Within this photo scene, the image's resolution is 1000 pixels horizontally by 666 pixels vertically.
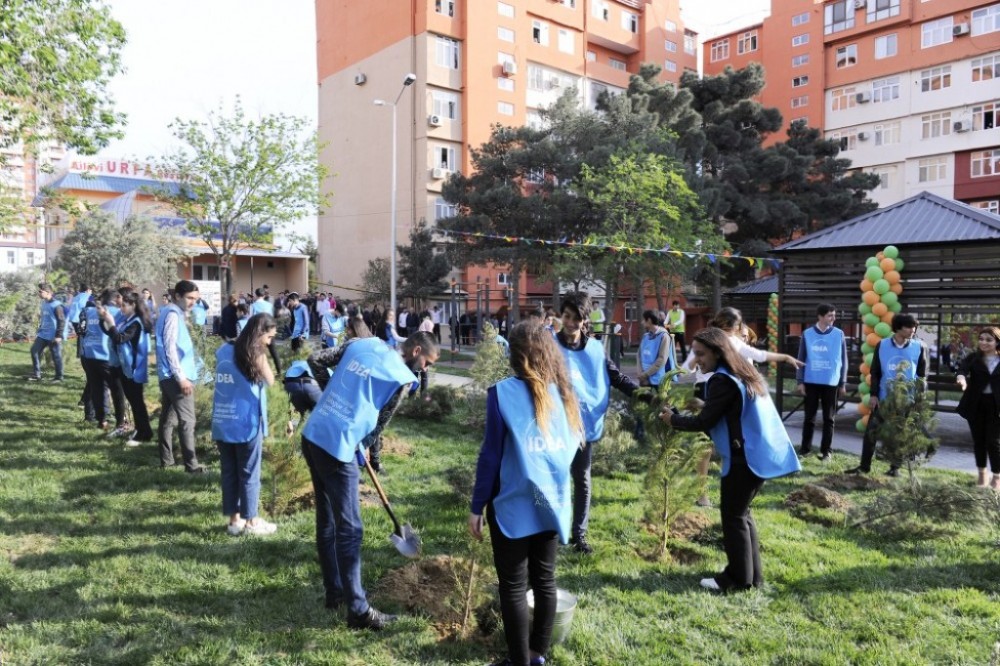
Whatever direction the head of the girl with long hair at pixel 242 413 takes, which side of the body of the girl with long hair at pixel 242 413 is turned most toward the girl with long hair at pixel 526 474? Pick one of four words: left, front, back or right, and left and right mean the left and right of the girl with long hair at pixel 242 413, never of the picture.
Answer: right

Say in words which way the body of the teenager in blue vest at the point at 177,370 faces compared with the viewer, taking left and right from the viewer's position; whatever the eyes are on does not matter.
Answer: facing to the right of the viewer

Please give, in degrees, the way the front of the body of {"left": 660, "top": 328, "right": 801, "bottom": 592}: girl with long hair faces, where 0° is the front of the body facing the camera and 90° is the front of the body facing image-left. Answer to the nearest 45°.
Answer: approximately 90°

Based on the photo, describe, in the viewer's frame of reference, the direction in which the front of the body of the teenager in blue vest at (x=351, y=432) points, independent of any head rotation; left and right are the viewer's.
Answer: facing away from the viewer and to the right of the viewer

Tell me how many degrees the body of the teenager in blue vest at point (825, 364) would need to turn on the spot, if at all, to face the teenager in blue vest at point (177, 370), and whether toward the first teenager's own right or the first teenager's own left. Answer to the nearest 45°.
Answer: approximately 45° to the first teenager's own right

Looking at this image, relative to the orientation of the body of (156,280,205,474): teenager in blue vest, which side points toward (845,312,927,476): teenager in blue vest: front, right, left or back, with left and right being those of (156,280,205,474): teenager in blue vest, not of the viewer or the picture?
front

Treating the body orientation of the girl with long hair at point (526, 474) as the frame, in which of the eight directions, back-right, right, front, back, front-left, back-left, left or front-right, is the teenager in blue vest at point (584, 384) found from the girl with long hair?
front-right

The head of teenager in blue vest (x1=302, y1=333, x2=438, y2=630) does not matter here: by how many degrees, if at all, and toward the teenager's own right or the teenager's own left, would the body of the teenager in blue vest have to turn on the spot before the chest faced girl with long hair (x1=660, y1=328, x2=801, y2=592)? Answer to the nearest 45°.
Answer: approximately 45° to the teenager's own right

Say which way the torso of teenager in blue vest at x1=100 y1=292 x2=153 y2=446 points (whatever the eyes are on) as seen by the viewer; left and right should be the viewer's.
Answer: facing to the left of the viewer

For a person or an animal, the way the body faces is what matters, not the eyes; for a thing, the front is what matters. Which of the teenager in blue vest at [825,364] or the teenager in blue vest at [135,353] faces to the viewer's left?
the teenager in blue vest at [135,353]

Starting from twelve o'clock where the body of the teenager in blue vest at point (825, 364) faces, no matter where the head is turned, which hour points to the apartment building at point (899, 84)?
The apartment building is roughly at 6 o'clock from the teenager in blue vest.

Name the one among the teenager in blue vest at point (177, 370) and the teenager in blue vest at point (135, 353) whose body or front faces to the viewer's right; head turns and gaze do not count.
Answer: the teenager in blue vest at point (177, 370)

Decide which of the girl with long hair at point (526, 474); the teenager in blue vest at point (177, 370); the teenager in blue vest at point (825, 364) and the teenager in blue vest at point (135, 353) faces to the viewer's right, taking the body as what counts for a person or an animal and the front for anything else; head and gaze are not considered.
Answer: the teenager in blue vest at point (177, 370)

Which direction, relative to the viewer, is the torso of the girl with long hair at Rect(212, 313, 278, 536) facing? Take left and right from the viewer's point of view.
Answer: facing away from the viewer and to the right of the viewer

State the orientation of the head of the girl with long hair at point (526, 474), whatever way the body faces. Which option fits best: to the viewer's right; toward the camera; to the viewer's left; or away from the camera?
away from the camera

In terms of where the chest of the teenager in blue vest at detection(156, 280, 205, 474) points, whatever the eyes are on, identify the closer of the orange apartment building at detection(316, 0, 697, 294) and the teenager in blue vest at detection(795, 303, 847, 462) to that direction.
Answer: the teenager in blue vest

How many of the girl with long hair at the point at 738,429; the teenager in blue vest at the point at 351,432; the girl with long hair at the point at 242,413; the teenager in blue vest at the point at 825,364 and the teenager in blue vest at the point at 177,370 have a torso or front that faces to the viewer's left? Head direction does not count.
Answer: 1

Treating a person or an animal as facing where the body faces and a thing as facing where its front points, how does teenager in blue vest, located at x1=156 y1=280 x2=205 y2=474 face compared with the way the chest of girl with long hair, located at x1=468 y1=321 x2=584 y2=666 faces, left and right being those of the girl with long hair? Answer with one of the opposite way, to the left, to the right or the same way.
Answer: to the right

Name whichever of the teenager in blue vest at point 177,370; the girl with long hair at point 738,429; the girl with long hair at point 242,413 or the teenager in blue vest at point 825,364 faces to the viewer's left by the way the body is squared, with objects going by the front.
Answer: the girl with long hair at point 738,429

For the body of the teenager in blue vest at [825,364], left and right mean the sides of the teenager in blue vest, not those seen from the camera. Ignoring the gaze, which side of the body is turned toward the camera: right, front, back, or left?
front

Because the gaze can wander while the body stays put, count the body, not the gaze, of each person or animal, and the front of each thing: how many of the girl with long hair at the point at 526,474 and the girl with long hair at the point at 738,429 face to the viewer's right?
0

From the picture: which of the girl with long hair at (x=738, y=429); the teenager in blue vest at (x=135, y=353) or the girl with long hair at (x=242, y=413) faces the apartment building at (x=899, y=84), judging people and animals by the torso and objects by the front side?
the girl with long hair at (x=242, y=413)
